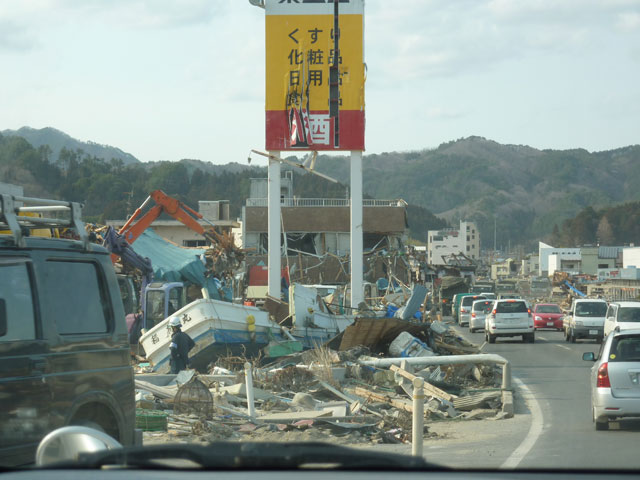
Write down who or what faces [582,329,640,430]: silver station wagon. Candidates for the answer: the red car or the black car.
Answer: the red car

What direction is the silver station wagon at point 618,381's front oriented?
away from the camera

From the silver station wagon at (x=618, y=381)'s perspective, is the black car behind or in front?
behind

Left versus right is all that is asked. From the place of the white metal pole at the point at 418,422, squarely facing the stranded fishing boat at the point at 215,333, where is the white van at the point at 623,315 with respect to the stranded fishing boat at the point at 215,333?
right

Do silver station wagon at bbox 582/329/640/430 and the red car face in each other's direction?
yes

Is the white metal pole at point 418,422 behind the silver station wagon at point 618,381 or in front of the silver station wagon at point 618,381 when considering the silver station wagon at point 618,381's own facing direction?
behind

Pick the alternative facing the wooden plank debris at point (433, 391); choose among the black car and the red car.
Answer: the red car

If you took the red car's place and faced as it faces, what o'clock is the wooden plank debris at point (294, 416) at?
The wooden plank debris is roughly at 12 o'clock from the red car.
